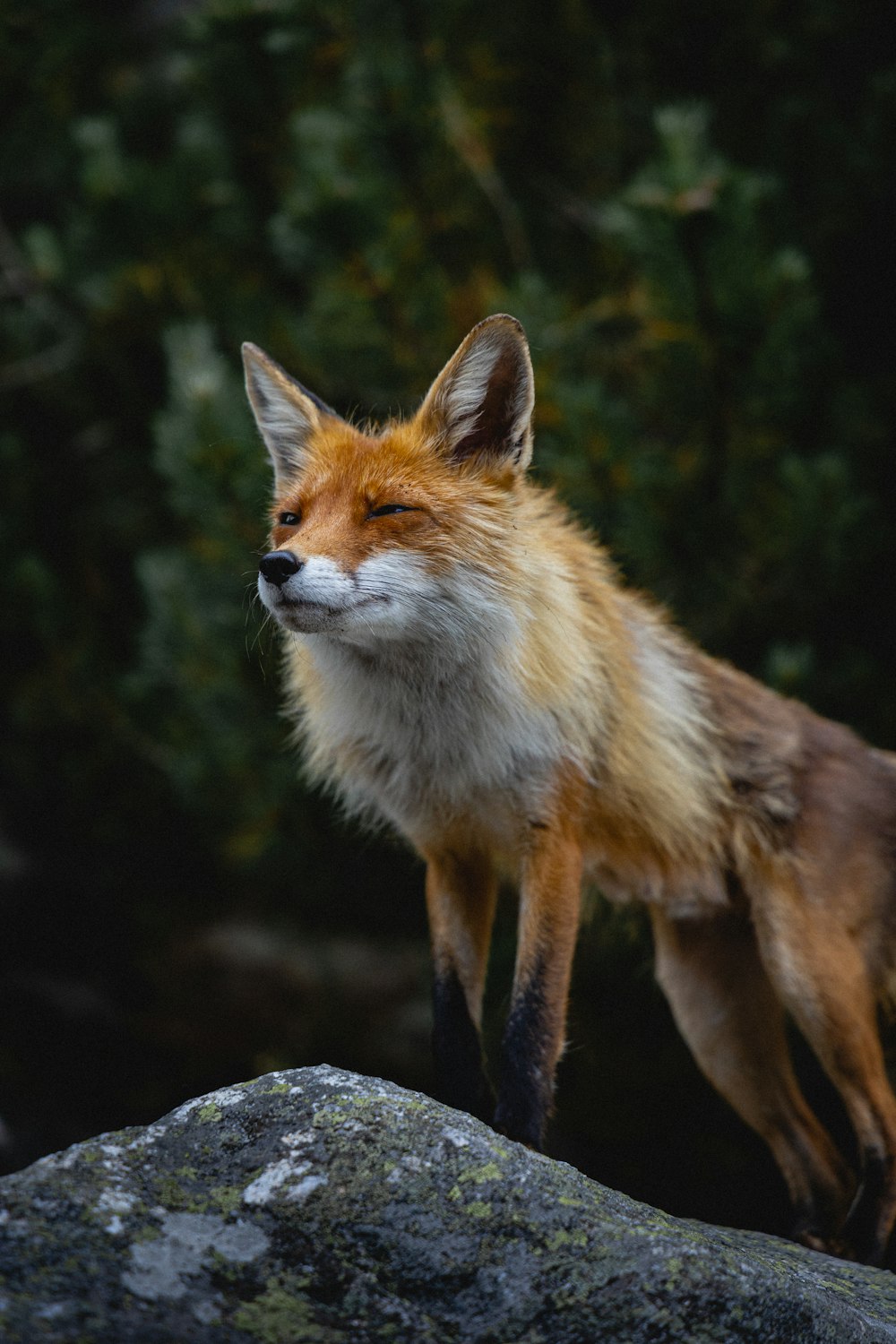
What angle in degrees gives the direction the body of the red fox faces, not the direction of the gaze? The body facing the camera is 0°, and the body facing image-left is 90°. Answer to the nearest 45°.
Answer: approximately 45°
